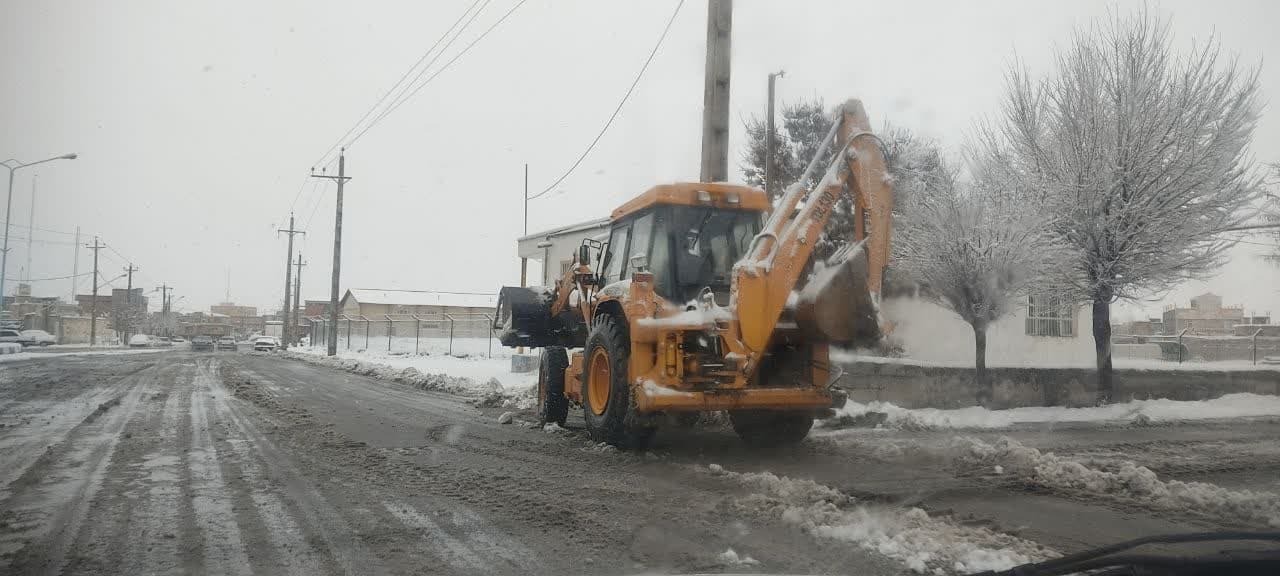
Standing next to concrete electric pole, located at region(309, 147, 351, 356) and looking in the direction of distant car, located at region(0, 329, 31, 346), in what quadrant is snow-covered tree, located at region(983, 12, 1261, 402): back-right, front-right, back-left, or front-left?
back-left

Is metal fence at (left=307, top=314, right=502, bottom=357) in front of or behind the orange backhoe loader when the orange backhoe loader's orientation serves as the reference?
in front

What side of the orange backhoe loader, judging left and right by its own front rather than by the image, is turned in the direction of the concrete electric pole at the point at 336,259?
front

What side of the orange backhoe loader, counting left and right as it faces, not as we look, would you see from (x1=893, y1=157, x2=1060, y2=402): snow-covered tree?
right

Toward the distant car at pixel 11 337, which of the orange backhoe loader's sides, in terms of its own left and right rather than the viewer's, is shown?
front

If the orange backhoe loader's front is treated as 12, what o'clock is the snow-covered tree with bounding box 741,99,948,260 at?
The snow-covered tree is roughly at 2 o'clock from the orange backhoe loader.

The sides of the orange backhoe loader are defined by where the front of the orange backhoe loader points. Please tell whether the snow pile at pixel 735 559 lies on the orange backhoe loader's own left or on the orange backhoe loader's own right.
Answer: on the orange backhoe loader's own left

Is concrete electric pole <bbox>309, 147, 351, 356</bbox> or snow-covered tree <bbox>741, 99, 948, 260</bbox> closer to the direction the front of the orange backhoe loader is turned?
the concrete electric pole

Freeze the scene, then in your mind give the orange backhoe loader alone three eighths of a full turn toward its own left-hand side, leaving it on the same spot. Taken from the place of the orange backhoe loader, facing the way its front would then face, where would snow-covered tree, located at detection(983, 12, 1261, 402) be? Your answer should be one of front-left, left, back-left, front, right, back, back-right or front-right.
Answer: back-left

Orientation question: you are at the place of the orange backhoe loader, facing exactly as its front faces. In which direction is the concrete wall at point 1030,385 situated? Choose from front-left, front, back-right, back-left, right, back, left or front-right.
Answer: right

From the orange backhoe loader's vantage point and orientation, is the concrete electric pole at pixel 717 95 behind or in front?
in front

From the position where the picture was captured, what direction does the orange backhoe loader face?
facing away from the viewer and to the left of the viewer
